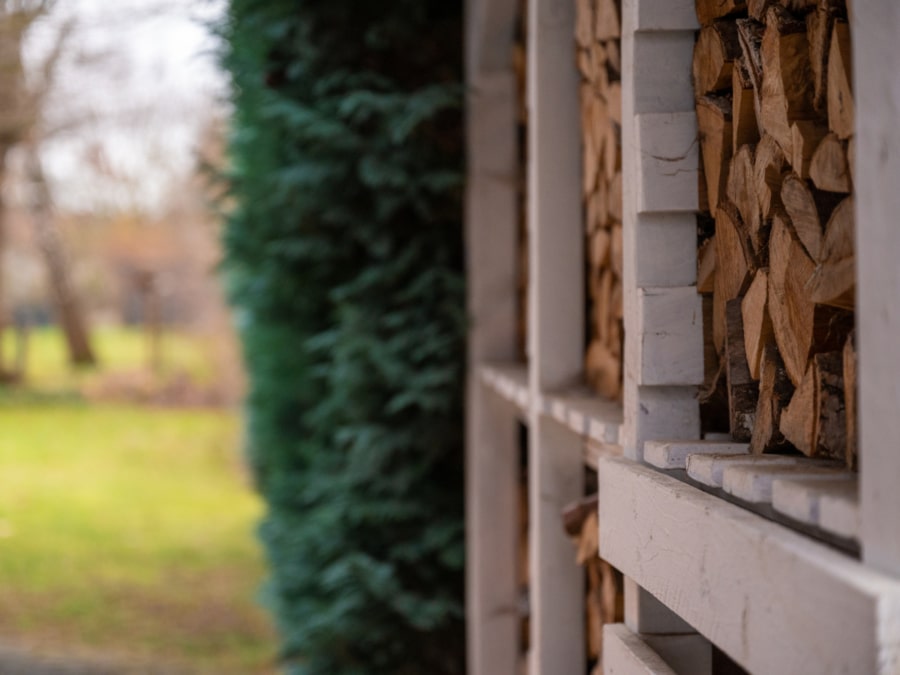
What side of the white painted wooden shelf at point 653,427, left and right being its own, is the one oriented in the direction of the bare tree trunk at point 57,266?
right

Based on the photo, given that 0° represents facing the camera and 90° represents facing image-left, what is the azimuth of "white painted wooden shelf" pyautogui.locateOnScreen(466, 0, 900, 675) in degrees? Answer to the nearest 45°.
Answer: approximately 45°
